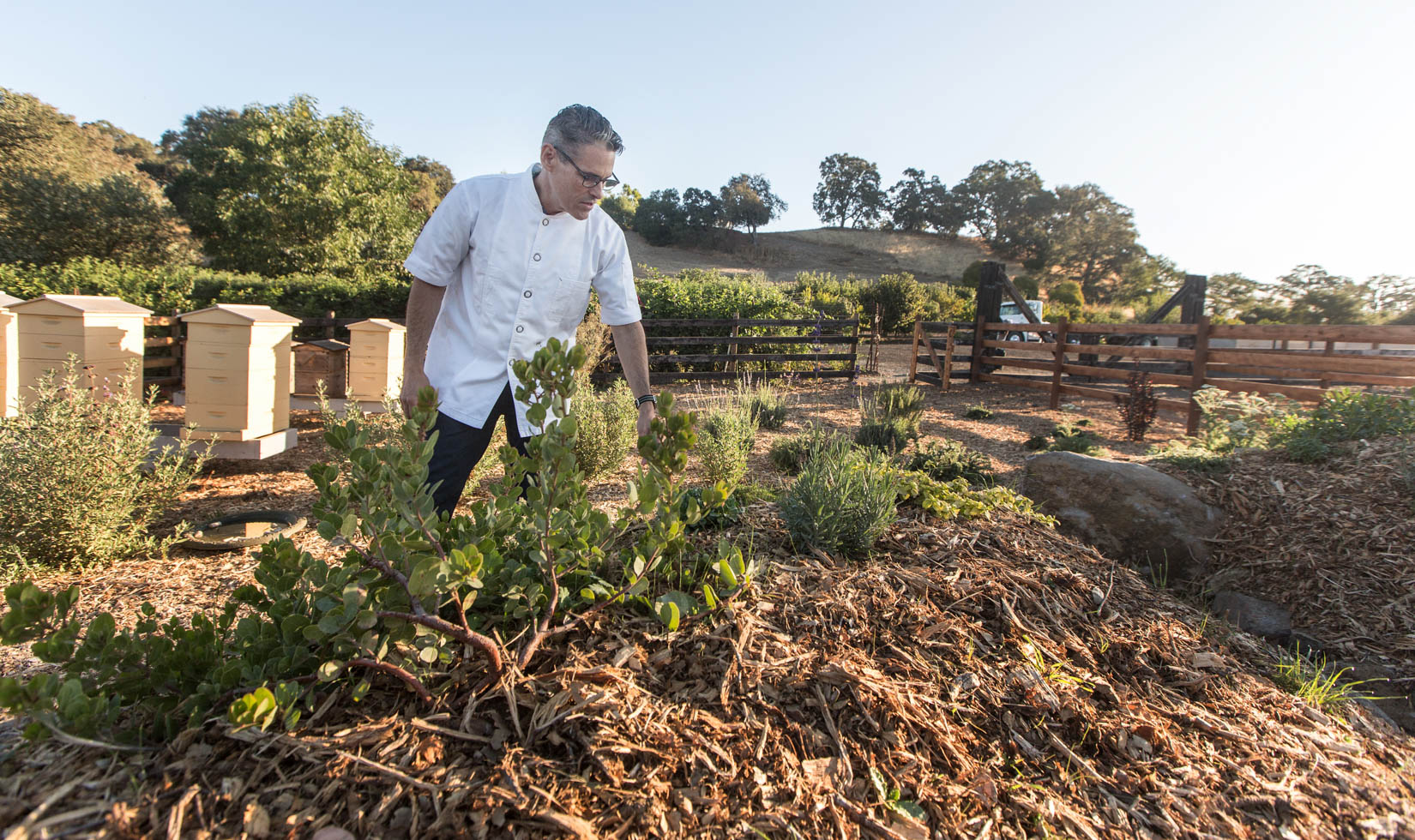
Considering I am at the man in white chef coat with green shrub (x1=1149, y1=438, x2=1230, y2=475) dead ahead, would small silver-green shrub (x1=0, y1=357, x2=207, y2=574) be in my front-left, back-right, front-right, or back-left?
back-left

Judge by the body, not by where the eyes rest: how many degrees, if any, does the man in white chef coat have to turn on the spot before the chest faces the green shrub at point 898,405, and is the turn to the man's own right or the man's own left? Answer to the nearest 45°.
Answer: approximately 90° to the man's own left

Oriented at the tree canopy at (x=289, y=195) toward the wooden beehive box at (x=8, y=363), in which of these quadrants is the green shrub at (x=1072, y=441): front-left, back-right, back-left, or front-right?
front-left

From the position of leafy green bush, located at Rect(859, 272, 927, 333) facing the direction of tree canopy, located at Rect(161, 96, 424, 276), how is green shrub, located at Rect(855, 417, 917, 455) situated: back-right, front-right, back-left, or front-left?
front-left

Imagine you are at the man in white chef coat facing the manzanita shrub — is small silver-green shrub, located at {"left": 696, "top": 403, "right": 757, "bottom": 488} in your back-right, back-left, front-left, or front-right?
back-left

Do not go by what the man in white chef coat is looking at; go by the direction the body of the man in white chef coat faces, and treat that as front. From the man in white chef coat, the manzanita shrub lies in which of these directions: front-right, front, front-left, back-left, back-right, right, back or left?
front-right

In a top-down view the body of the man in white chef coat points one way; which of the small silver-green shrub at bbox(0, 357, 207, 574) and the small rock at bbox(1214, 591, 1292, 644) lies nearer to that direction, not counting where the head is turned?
the small rock

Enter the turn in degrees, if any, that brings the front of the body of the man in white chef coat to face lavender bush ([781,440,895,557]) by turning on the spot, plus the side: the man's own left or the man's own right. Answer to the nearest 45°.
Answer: approximately 45° to the man's own left

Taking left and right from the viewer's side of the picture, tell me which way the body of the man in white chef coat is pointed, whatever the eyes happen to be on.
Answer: facing the viewer and to the right of the viewer

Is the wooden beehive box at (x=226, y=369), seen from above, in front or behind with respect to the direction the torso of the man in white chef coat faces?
behind

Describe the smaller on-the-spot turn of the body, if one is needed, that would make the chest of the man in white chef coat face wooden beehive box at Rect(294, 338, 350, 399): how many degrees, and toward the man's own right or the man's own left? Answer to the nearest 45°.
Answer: approximately 135° to the man's own left
